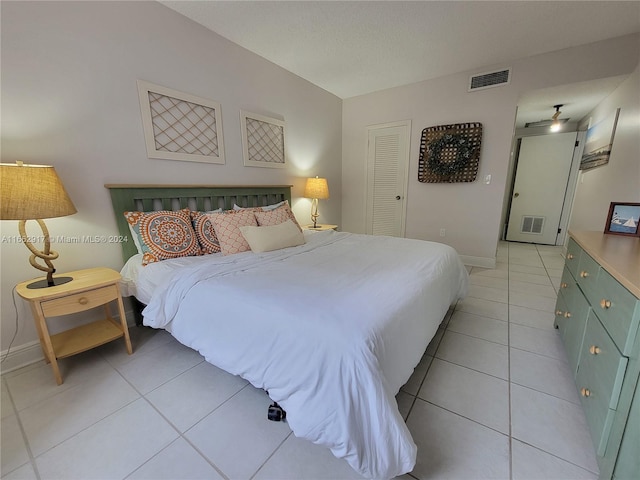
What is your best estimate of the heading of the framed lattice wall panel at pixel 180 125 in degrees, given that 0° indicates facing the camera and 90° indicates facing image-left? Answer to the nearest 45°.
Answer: approximately 315°

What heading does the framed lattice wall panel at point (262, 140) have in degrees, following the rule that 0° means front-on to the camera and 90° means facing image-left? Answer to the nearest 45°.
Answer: approximately 315°

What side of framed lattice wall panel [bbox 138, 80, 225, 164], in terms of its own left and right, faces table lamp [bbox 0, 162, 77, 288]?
right

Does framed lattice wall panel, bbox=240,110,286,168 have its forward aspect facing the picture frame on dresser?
yes

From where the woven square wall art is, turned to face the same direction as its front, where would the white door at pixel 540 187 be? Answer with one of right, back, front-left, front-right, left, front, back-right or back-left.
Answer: back-left

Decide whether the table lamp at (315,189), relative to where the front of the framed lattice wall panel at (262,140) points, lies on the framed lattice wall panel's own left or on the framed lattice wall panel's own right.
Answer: on the framed lattice wall panel's own left

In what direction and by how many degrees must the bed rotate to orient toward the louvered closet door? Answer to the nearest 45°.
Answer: approximately 90° to its left

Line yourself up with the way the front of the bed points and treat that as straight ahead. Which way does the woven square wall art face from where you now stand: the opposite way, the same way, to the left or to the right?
to the right
